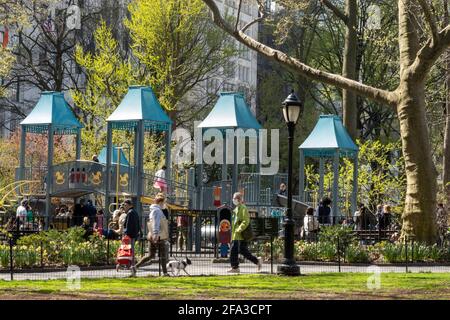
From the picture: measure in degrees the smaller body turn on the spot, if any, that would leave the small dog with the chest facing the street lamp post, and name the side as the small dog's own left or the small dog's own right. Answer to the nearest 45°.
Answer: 0° — it already faces it

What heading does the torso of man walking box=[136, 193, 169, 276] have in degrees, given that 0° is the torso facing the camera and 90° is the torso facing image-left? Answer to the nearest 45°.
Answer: approximately 270°

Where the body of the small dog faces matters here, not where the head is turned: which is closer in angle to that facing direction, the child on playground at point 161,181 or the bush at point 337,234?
the bush

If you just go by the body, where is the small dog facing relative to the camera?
to the viewer's right

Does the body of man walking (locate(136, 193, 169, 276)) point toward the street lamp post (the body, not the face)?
yes
